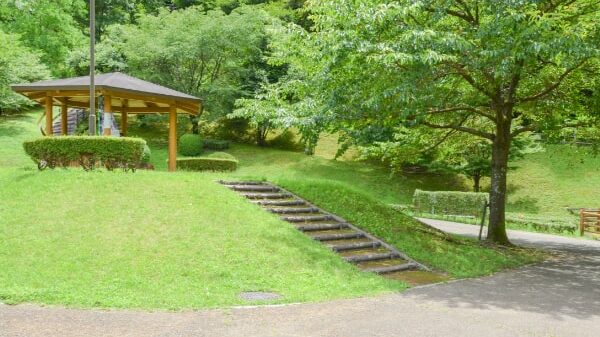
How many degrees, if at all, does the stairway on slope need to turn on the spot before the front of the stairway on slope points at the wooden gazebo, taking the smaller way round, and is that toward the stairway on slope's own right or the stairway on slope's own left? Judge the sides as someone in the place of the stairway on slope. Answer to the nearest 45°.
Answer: approximately 180°

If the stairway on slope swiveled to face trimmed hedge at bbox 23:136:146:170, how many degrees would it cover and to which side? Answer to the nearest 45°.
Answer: approximately 135° to its right

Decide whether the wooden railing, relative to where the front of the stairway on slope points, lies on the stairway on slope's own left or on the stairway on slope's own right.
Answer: on the stairway on slope's own left

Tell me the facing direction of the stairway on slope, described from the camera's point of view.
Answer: facing the viewer and to the right of the viewer

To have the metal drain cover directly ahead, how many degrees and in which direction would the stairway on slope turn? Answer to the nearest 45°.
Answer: approximately 45° to its right

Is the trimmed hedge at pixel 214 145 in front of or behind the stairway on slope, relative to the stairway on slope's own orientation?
behind
